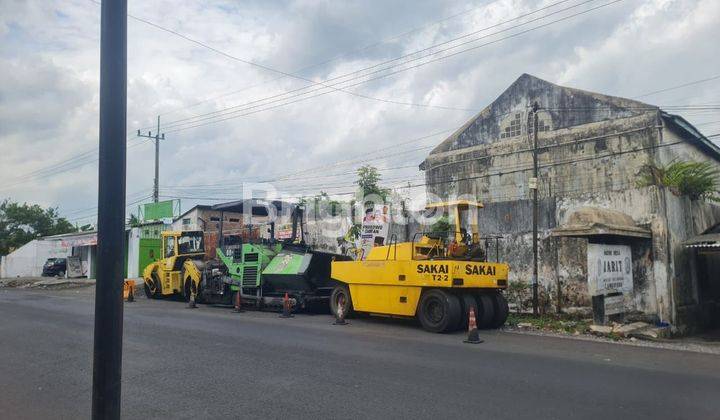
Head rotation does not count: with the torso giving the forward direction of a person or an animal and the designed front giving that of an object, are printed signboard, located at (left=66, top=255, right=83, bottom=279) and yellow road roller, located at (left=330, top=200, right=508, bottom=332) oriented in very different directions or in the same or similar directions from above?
very different directions

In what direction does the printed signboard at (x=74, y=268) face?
toward the camera

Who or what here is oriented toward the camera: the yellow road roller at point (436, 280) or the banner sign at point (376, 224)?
the banner sign

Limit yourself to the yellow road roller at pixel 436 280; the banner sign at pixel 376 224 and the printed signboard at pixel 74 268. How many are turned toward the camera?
2

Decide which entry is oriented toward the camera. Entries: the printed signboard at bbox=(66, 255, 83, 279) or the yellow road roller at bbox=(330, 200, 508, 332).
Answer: the printed signboard

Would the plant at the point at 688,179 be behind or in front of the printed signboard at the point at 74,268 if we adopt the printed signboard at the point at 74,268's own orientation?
in front

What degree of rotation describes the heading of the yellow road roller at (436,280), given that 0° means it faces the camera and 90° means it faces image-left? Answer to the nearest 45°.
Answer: approximately 135°

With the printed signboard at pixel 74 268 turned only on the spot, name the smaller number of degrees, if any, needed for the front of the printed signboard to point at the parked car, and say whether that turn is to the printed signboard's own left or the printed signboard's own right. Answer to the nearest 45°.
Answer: approximately 135° to the printed signboard's own right

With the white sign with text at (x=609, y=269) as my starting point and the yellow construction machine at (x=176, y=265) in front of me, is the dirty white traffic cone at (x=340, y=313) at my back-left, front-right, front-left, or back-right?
front-left

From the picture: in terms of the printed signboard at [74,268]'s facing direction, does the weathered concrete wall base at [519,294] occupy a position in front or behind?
in front

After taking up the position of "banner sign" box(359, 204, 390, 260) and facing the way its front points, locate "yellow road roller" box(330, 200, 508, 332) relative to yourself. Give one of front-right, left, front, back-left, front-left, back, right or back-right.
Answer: front

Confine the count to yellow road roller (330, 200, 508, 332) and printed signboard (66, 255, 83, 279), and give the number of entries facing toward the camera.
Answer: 1

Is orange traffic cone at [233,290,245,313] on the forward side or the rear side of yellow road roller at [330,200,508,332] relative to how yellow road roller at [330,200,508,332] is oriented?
on the forward side

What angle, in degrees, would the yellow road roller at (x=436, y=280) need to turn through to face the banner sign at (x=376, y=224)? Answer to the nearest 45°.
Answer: approximately 45° to its right
